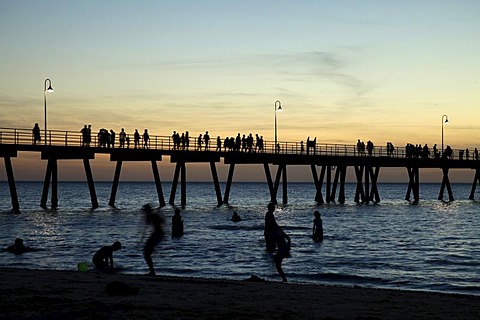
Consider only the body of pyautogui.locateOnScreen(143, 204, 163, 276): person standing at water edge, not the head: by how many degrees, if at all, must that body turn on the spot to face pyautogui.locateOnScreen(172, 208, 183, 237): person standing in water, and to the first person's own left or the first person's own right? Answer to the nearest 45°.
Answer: approximately 90° to the first person's own right

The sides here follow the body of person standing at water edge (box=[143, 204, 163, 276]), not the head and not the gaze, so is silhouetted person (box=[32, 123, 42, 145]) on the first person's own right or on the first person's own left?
on the first person's own right

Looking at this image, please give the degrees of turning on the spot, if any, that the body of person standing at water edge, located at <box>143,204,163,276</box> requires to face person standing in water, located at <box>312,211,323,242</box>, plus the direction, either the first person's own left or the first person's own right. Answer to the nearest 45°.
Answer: approximately 135° to the first person's own right

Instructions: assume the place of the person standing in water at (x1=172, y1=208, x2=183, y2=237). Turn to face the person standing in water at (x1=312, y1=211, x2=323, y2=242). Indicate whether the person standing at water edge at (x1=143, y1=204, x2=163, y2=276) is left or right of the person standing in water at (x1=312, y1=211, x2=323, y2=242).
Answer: right

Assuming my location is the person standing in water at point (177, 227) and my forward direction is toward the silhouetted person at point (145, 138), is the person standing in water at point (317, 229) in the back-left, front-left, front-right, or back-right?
back-right
